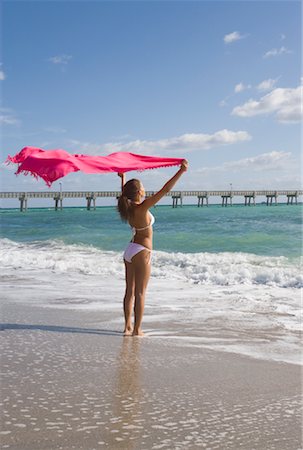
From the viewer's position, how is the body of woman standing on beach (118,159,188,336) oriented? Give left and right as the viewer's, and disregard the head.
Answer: facing away from the viewer and to the right of the viewer
